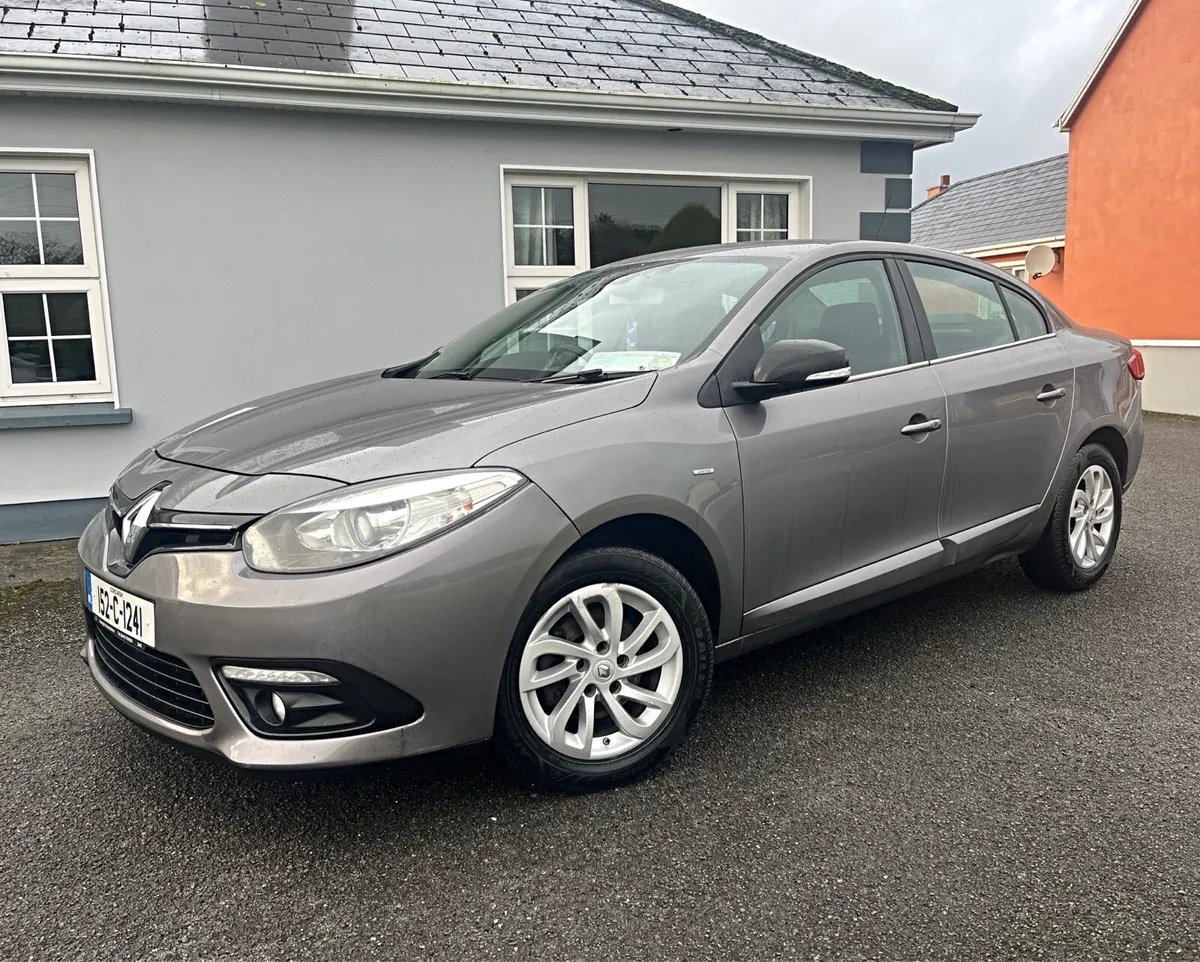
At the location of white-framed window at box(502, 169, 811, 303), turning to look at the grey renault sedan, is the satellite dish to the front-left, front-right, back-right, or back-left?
back-left

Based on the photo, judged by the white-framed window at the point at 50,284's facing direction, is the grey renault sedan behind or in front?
in front

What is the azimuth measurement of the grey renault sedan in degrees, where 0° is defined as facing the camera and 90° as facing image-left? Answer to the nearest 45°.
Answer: approximately 45°

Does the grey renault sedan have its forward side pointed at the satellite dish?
no

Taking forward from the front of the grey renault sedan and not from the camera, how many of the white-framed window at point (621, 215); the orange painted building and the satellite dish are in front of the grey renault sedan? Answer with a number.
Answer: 0

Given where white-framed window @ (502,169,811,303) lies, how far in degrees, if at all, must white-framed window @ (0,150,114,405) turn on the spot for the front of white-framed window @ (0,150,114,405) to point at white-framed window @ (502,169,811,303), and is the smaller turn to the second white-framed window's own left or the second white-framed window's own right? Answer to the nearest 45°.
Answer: approximately 90° to the second white-framed window's own left

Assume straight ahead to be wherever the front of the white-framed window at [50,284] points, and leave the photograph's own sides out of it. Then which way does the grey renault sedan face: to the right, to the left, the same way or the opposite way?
to the right

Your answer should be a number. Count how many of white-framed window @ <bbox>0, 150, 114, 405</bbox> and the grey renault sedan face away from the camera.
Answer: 0

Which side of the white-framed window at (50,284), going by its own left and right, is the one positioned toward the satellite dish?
left

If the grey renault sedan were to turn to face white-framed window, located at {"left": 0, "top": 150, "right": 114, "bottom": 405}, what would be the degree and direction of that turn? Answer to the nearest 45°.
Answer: approximately 90° to its right

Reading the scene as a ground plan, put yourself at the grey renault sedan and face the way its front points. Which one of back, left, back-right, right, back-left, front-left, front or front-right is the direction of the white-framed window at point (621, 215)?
back-right

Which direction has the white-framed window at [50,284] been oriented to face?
toward the camera

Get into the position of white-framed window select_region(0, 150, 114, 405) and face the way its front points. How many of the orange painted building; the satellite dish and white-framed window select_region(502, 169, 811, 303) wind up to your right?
0
